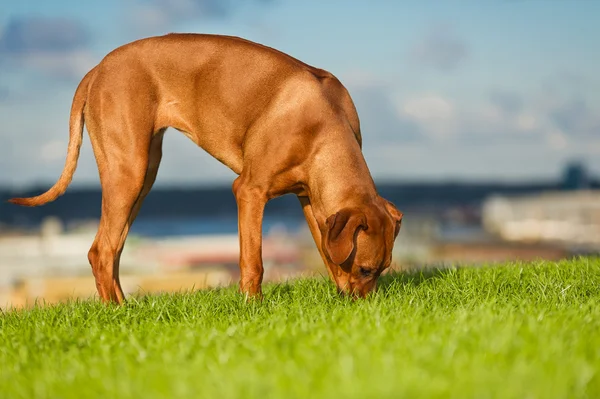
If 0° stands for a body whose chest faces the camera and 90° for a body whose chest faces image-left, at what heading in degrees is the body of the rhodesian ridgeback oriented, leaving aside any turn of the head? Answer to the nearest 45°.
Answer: approximately 270°
